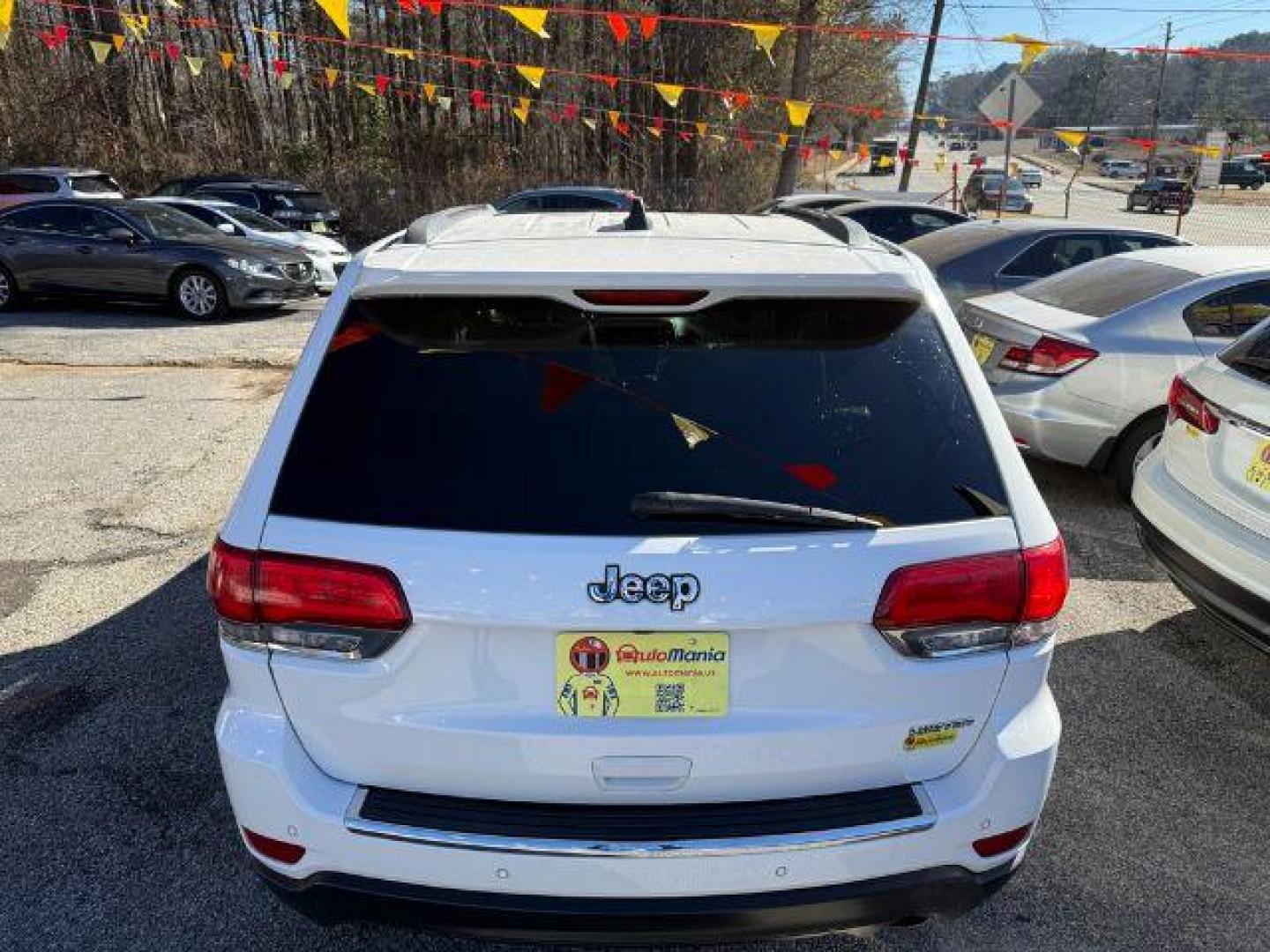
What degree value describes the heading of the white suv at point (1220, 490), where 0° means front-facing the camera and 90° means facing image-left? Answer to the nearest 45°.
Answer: approximately 225°

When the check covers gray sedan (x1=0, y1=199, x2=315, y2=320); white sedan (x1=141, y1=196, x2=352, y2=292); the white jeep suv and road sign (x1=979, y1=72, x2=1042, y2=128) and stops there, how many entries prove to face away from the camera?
2

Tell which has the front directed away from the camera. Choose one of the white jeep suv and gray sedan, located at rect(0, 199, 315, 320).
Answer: the white jeep suv

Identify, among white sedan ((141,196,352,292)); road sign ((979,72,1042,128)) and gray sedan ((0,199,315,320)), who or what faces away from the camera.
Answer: the road sign

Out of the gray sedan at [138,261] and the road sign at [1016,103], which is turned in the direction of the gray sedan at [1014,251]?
the gray sedan at [138,261]

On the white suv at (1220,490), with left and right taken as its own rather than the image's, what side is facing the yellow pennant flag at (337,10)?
left

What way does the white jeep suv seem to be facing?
away from the camera

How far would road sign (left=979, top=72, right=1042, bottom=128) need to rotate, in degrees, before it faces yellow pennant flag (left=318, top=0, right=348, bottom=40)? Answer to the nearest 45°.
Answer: approximately 135° to its left

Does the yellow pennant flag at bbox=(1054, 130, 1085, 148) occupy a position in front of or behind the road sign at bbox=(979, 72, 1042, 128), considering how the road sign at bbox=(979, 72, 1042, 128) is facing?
behind

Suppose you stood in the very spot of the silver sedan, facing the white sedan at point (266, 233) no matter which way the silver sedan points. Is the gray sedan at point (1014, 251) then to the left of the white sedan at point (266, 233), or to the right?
right

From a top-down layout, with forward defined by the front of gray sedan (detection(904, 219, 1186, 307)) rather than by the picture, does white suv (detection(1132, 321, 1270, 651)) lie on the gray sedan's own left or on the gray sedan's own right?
on the gray sedan's own right

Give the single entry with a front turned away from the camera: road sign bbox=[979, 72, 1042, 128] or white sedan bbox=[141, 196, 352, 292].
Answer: the road sign

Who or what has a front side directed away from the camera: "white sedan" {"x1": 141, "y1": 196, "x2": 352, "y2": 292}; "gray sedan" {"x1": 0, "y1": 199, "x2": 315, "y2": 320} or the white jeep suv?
the white jeep suv

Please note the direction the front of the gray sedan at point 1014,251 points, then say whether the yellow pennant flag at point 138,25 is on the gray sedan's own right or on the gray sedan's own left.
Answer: on the gray sedan's own left

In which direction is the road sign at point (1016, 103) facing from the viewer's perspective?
away from the camera

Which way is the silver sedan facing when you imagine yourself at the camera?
facing away from the viewer and to the right of the viewer
